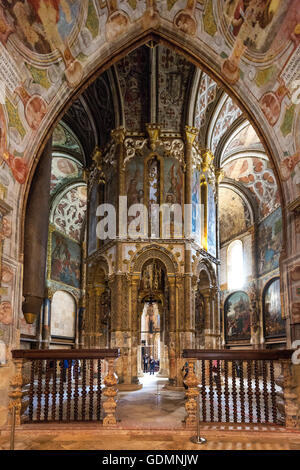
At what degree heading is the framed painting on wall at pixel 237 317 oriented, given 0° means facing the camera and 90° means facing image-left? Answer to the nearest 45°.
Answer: approximately 0°

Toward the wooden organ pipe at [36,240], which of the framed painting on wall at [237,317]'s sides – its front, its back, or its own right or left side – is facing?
front

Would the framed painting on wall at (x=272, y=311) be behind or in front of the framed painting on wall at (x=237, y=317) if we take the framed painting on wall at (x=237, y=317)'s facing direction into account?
in front

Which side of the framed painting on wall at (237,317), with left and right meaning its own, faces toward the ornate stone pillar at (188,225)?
front
